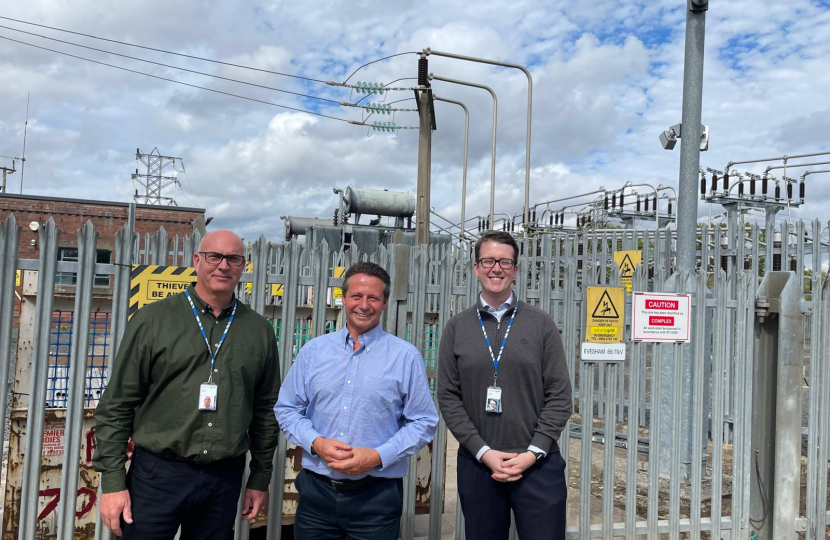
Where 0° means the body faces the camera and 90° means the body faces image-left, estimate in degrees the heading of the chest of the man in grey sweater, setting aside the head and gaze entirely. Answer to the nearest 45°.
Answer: approximately 0°

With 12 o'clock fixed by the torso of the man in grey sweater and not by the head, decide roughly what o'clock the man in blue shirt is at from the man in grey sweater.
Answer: The man in blue shirt is roughly at 2 o'clock from the man in grey sweater.

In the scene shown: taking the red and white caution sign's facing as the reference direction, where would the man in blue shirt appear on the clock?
The man in blue shirt is roughly at 1 o'clock from the red and white caution sign.

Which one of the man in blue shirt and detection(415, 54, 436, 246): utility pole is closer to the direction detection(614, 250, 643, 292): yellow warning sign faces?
the man in blue shirt

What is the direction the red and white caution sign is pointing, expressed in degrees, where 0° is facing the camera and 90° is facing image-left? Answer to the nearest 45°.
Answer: approximately 0°

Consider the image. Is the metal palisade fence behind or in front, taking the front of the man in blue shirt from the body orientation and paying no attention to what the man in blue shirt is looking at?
behind

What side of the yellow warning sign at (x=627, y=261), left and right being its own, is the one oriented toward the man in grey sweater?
front

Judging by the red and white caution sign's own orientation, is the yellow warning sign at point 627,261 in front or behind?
behind
